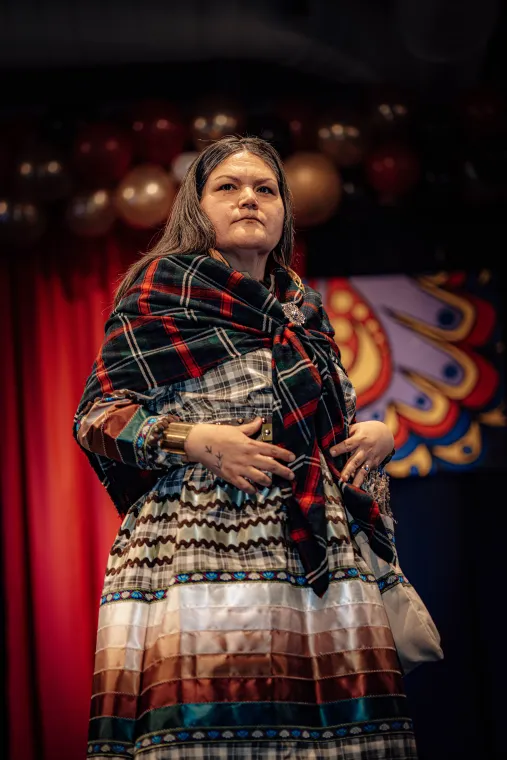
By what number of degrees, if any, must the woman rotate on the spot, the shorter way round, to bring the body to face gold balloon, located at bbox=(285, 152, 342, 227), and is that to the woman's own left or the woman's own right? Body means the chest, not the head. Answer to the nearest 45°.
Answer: approximately 135° to the woman's own left

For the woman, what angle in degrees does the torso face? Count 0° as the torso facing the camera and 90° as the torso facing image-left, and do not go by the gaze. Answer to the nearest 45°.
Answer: approximately 315°
